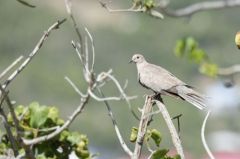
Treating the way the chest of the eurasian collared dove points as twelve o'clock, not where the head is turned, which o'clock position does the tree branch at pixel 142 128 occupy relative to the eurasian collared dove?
The tree branch is roughly at 12 o'clock from the eurasian collared dove.

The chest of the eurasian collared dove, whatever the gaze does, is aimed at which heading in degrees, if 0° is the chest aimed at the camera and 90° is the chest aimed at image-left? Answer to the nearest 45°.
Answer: approximately 90°

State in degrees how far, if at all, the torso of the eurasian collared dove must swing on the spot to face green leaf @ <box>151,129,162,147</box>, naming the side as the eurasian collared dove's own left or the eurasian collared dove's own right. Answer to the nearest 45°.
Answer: approximately 90° to the eurasian collared dove's own left

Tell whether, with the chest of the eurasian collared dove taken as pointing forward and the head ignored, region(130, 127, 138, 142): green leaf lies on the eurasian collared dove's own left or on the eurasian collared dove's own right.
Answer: on the eurasian collared dove's own left

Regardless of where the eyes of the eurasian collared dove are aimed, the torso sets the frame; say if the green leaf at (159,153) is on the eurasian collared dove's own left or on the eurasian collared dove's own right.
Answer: on the eurasian collared dove's own left
